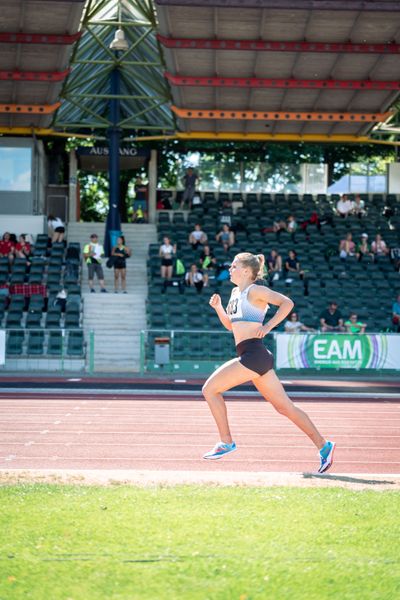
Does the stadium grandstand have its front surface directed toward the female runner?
yes

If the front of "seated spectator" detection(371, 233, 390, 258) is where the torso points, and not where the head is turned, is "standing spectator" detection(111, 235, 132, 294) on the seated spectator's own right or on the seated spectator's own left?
on the seated spectator's own right

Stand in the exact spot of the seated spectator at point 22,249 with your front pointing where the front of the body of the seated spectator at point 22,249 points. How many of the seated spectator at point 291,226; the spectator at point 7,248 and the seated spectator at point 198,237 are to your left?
2

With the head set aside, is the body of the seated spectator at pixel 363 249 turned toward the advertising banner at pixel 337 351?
yes

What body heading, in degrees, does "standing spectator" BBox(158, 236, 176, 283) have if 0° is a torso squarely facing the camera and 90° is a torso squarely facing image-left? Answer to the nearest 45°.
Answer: approximately 0°

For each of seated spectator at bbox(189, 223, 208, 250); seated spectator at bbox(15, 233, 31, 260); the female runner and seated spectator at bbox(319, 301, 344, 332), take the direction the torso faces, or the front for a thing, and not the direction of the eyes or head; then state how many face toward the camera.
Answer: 3

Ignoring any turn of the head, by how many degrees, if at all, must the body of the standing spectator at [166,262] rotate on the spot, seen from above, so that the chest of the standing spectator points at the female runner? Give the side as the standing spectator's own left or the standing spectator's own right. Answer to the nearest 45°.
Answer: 0° — they already face them

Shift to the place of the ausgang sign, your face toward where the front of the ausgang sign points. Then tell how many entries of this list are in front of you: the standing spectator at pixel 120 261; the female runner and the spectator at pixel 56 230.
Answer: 3

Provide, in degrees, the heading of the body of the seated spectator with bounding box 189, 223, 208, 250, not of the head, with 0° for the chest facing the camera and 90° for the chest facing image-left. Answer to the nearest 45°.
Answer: approximately 0°

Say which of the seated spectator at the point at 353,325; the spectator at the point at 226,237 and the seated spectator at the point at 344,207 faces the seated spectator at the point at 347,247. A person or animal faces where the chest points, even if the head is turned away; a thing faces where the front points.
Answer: the seated spectator at the point at 344,207

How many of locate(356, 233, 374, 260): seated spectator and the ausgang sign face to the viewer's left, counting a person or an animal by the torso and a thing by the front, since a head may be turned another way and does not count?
0

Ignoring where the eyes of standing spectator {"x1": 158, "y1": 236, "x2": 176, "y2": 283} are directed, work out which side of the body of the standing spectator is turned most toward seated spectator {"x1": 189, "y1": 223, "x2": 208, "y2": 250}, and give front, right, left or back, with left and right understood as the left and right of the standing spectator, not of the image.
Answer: back

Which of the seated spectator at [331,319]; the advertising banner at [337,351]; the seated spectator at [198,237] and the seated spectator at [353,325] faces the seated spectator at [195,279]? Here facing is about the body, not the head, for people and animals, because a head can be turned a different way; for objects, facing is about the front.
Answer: the seated spectator at [198,237]
